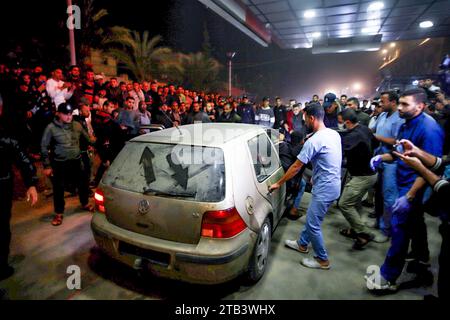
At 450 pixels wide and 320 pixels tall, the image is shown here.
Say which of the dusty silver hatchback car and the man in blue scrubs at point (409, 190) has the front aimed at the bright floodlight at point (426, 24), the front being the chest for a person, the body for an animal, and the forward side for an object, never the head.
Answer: the dusty silver hatchback car

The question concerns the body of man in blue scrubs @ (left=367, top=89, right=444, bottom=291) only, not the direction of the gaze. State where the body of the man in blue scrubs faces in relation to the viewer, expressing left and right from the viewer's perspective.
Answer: facing to the left of the viewer
